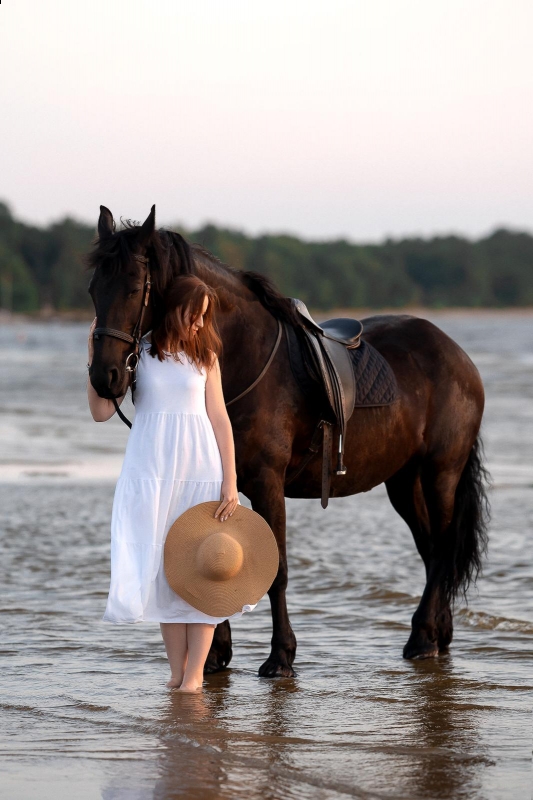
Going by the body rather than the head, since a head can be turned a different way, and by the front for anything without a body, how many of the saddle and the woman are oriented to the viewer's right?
0

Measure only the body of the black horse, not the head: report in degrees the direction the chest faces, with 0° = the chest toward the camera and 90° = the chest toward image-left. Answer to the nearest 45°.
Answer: approximately 45°

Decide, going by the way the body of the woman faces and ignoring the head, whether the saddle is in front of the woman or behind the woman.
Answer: behind

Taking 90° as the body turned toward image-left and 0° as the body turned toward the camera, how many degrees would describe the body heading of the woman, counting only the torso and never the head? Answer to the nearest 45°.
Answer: approximately 0°

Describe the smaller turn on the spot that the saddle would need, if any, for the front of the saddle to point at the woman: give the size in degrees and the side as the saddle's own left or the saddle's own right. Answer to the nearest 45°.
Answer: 0° — it already faces them
